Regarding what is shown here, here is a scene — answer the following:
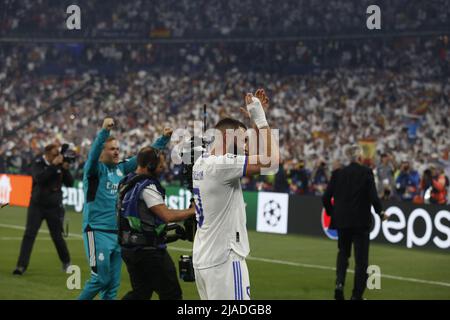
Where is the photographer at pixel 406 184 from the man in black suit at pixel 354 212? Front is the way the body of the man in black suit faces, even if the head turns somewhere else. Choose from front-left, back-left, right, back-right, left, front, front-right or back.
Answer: front

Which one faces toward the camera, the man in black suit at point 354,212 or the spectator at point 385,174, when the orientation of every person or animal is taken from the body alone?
the spectator

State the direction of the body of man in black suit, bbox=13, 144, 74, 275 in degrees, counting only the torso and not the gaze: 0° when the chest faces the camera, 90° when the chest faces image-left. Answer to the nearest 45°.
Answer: approximately 315°

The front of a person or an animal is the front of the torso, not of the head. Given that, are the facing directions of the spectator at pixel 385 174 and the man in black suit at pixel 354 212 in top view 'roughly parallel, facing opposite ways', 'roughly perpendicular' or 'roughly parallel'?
roughly parallel, facing opposite ways

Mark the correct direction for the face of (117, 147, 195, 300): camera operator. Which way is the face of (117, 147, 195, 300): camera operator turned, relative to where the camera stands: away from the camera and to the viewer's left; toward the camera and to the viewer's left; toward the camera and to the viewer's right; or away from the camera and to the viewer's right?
away from the camera and to the viewer's right

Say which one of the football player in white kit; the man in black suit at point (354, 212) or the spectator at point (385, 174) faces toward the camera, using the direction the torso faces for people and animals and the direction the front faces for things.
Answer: the spectator

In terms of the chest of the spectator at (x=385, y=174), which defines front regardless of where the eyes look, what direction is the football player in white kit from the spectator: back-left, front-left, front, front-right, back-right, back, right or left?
front

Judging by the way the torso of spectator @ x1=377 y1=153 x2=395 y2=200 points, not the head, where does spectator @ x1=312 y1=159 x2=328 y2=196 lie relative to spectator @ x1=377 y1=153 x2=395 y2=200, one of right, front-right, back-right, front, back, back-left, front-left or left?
back-right

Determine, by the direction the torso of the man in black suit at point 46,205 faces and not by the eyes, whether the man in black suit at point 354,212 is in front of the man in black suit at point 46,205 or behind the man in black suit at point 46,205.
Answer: in front

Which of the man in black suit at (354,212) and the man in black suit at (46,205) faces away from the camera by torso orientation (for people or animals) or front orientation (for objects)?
the man in black suit at (354,212)

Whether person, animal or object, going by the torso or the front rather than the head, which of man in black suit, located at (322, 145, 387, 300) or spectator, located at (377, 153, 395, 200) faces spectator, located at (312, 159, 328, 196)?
the man in black suit

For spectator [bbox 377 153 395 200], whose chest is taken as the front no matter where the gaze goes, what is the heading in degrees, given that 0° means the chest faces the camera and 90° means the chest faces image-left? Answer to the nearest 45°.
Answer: approximately 0°

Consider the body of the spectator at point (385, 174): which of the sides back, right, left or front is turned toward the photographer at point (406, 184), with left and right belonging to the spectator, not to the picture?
left
